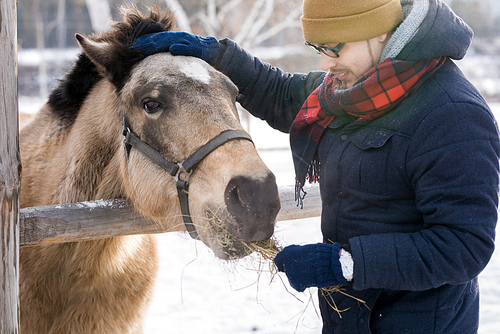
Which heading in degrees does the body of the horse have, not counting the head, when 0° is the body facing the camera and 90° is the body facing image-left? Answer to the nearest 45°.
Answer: approximately 315°

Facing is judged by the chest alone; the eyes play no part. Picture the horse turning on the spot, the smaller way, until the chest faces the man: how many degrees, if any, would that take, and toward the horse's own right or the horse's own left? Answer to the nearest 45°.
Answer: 0° — it already faces them

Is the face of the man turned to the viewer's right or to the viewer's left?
to the viewer's left
